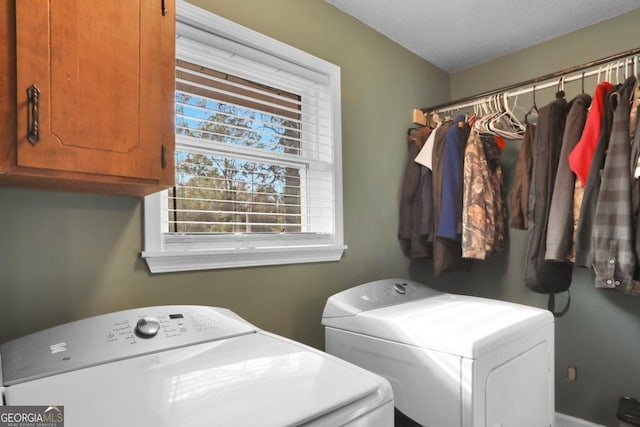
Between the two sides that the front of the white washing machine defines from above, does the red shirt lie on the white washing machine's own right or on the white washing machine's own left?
on the white washing machine's own left

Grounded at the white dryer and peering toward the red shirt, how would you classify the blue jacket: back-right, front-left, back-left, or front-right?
front-left

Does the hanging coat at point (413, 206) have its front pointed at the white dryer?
no

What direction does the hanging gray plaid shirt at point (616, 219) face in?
to the viewer's left

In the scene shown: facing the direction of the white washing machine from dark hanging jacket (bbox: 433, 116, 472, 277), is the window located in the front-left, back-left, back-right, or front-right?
front-right

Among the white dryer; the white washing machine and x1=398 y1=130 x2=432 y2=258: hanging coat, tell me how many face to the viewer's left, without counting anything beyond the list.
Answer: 1

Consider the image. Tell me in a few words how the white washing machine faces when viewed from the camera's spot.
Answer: facing the viewer and to the right of the viewer

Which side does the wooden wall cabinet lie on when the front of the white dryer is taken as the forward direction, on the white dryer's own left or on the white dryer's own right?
on the white dryer's own right

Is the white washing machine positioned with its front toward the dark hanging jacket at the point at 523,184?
no

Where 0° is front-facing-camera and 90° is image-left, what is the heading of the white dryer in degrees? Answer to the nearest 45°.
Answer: approximately 315°
